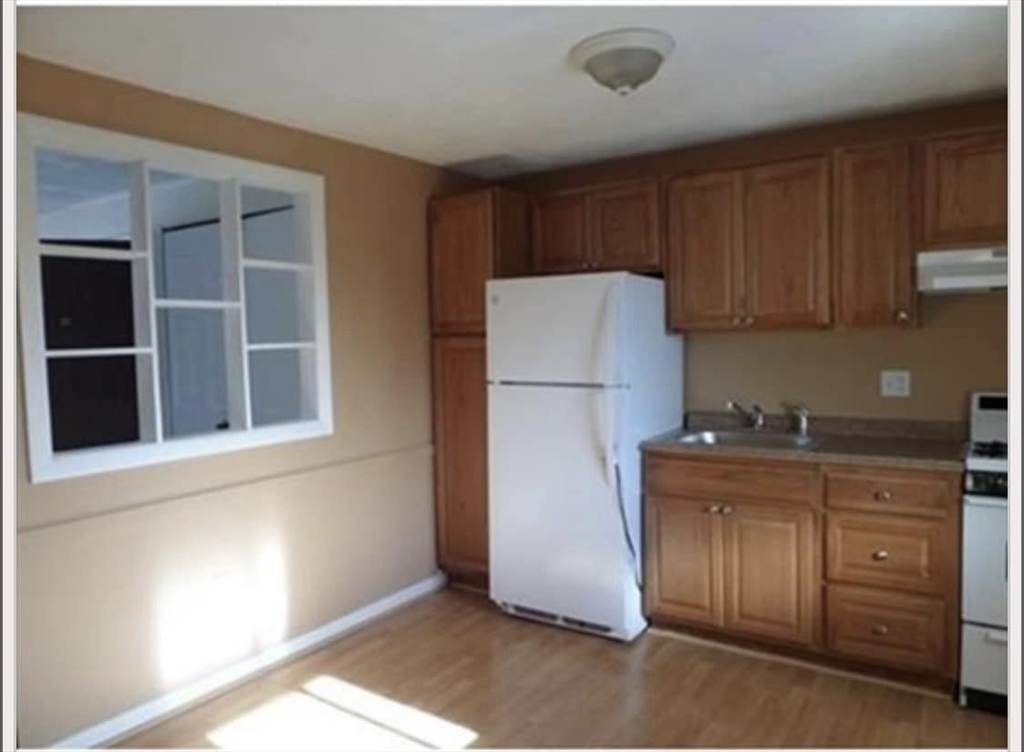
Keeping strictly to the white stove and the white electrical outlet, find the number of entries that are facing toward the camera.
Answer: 2

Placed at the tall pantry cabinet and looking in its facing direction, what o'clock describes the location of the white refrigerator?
The white refrigerator is roughly at 9 o'clock from the tall pantry cabinet.

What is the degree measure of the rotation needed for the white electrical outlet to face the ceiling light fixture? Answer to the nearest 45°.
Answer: approximately 45° to its right

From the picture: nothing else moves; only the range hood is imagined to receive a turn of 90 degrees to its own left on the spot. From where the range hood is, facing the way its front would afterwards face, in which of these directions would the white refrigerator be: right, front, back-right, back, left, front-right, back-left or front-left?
back

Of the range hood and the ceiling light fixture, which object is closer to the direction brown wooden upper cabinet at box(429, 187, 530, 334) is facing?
the ceiling light fixture

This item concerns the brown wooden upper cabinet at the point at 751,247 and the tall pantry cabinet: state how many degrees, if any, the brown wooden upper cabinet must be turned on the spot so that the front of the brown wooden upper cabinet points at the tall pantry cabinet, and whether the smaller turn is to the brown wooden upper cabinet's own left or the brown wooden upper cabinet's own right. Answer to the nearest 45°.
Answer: approximately 45° to the brown wooden upper cabinet's own right

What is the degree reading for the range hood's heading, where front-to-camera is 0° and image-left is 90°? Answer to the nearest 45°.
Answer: approximately 0°

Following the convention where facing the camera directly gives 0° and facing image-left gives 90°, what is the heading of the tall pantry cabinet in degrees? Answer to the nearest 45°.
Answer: approximately 45°

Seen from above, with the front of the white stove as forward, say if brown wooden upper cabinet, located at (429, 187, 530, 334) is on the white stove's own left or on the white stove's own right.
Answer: on the white stove's own right
